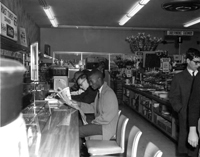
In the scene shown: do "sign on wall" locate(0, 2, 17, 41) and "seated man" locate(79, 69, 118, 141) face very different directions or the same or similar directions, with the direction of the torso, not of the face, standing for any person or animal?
very different directions

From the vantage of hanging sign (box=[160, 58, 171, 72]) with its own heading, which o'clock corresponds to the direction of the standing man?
The standing man is roughly at 12 o'clock from the hanging sign.

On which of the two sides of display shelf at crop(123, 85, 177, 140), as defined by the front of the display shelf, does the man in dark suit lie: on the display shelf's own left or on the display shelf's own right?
on the display shelf's own left

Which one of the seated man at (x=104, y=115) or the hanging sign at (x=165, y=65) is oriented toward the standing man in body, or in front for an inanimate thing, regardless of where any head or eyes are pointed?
the hanging sign

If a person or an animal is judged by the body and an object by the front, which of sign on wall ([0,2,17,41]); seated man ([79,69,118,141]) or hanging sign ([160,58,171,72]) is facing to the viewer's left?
the seated man

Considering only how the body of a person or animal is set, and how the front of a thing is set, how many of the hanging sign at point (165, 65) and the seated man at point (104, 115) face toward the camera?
1

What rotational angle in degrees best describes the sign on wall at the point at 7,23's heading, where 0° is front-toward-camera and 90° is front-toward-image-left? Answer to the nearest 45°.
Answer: approximately 315°

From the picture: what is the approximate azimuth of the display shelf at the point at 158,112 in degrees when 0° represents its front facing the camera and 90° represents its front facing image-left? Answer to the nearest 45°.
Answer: approximately 45°

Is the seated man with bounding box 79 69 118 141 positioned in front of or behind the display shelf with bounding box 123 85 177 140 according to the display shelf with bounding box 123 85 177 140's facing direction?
in front

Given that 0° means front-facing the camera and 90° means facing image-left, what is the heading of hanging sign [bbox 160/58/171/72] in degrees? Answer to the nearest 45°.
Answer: approximately 0°

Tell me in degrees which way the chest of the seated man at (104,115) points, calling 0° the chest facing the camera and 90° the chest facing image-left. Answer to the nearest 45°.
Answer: approximately 90°
